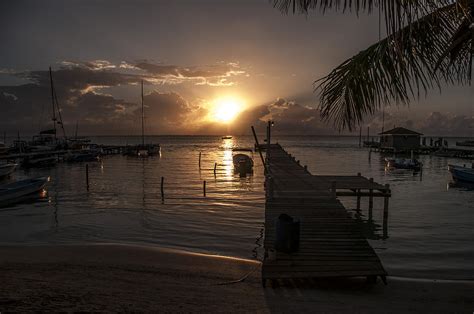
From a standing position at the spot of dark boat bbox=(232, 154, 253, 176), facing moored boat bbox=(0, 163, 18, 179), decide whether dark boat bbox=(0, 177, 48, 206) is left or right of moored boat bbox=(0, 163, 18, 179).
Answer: left

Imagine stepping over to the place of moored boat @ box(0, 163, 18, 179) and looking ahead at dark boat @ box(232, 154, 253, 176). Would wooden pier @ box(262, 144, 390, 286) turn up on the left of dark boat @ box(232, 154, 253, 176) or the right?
right

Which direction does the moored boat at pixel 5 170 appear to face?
to the viewer's right

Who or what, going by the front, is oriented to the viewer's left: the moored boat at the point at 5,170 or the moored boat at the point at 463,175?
the moored boat at the point at 463,175

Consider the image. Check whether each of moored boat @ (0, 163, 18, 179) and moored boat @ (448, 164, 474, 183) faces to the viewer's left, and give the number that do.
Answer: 1

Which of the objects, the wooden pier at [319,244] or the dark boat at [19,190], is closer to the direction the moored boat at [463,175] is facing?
the dark boat

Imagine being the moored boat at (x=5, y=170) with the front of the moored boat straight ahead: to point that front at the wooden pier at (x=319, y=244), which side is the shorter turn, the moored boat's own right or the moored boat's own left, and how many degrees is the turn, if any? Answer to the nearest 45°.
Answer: approximately 90° to the moored boat's own right

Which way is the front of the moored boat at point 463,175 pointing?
to the viewer's left
